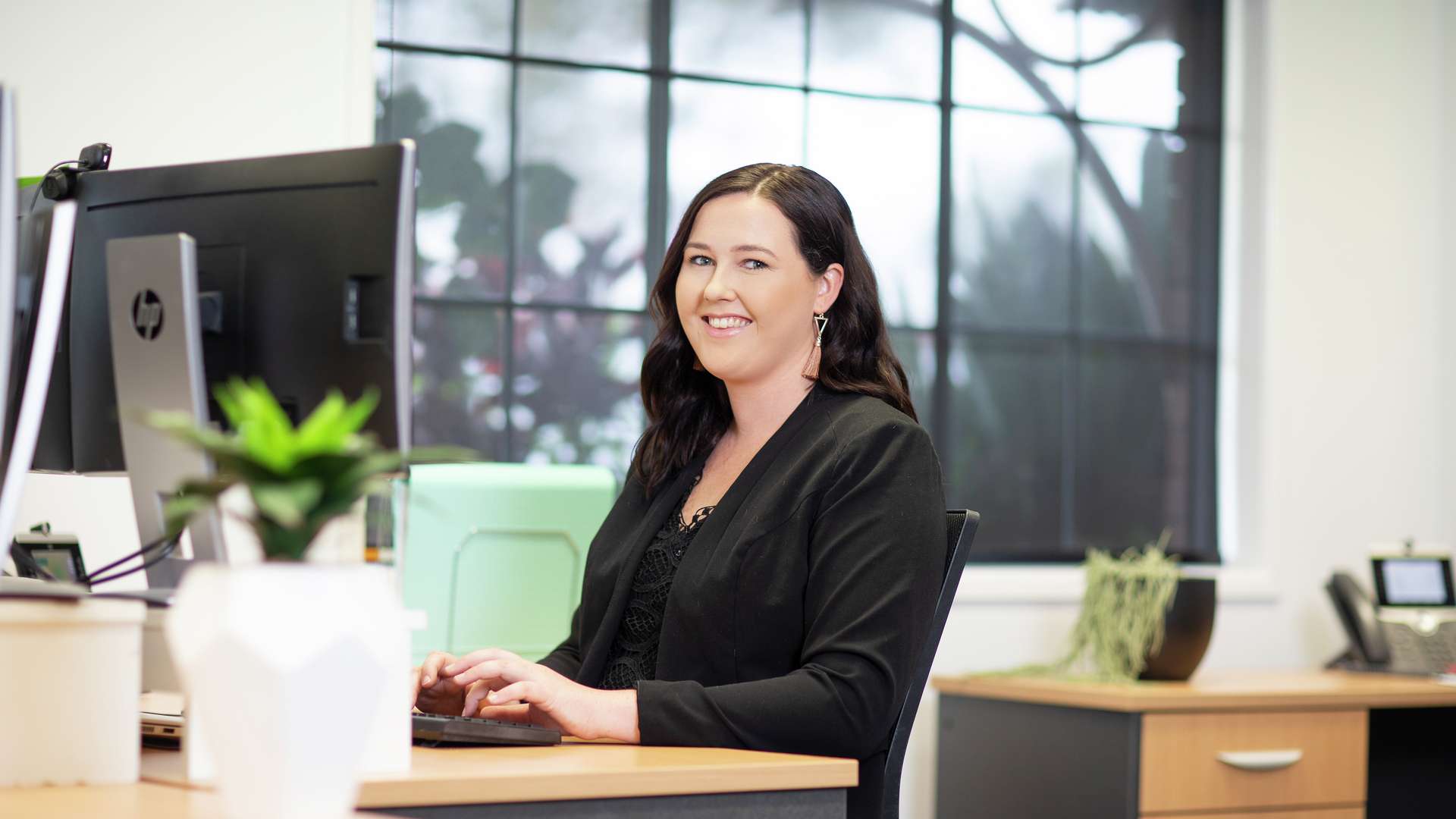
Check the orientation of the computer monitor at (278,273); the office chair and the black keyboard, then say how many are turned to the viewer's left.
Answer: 1

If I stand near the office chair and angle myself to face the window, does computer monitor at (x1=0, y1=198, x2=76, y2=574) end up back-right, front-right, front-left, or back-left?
back-left

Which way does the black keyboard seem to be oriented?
to the viewer's right

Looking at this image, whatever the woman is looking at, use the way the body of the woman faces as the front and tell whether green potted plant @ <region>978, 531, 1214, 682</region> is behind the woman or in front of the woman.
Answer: behind

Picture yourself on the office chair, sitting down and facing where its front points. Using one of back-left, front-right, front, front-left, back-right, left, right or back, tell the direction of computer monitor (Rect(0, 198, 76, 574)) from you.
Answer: front-left

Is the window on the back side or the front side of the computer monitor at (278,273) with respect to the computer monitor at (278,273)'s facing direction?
on the front side

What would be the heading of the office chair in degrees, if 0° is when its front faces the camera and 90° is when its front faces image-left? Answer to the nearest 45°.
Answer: approximately 90°

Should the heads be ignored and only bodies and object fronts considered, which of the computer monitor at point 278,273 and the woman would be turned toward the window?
the computer monitor

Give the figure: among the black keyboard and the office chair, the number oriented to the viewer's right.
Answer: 1

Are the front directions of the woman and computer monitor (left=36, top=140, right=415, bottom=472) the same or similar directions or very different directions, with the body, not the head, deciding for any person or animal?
very different directions

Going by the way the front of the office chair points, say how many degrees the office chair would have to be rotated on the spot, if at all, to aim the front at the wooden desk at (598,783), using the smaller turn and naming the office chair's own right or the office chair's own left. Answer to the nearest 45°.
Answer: approximately 45° to the office chair's own left

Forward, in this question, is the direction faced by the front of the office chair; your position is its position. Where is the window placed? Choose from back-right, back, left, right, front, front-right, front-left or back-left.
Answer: right

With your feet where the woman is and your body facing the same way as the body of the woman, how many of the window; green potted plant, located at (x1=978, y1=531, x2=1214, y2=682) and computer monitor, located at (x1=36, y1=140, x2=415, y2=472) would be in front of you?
1

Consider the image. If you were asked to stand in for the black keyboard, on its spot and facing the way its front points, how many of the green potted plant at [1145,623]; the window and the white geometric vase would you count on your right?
1

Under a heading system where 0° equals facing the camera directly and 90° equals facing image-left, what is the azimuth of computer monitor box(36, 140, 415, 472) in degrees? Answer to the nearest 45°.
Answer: approximately 225°

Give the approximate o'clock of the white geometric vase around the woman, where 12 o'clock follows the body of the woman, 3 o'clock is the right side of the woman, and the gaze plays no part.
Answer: The white geometric vase is roughly at 11 o'clock from the woman.
